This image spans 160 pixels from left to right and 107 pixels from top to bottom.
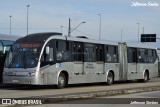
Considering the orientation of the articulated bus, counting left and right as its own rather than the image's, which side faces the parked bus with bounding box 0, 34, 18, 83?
right

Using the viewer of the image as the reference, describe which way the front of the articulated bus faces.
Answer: facing the viewer and to the left of the viewer
